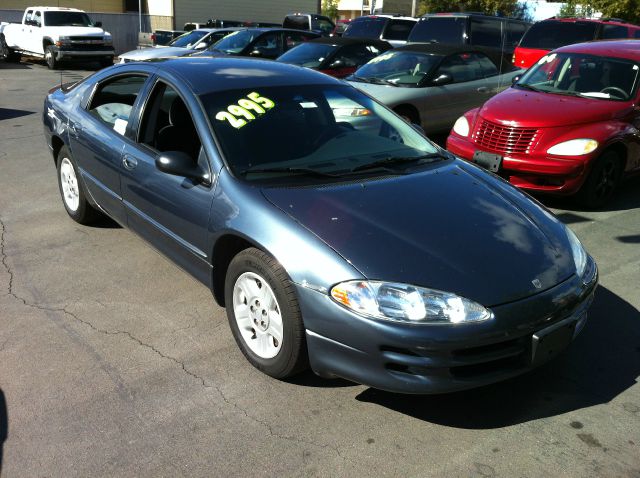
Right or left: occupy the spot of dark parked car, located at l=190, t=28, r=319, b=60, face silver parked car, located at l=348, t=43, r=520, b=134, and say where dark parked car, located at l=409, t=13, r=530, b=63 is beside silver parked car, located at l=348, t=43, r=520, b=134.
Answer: left

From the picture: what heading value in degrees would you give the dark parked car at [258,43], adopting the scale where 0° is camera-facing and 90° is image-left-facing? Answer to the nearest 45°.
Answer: approximately 45°

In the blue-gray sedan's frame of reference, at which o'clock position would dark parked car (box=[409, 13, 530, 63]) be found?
The dark parked car is roughly at 8 o'clock from the blue-gray sedan.

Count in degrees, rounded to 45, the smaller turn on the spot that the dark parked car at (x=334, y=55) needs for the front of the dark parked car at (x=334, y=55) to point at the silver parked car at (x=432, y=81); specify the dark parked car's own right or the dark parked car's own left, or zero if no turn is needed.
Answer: approximately 90° to the dark parked car's own left

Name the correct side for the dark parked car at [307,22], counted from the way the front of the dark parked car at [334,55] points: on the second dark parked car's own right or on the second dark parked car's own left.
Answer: on the second dark parked car's own right

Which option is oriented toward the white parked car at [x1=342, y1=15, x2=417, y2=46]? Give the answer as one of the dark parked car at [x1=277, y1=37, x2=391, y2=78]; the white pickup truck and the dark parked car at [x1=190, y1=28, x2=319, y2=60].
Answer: the white pickup truck

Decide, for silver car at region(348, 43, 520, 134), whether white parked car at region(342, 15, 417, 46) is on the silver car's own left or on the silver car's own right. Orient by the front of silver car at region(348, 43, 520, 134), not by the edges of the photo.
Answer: on the silver car's own right

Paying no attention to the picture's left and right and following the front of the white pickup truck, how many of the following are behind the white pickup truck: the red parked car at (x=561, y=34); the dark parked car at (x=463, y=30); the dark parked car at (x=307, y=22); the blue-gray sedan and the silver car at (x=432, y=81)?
0

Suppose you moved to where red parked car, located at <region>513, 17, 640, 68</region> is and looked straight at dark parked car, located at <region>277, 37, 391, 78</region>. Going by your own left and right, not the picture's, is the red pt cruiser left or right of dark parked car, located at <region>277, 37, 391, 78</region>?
left

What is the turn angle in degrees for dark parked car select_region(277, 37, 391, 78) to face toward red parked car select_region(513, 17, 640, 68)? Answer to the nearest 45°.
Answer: approximately 180°

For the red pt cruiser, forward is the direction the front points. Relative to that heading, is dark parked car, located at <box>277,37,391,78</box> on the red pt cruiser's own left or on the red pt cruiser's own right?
on the red pt cruiser's own right

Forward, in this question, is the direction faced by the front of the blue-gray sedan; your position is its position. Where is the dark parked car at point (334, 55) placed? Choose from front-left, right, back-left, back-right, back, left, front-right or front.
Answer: back-left

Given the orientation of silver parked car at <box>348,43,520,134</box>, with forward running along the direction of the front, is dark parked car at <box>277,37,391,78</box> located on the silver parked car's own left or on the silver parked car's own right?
on the silver parked car's own right

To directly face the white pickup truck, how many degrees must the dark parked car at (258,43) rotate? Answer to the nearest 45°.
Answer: approximately 90° to its right

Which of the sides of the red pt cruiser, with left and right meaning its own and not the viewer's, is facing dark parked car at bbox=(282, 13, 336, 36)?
right

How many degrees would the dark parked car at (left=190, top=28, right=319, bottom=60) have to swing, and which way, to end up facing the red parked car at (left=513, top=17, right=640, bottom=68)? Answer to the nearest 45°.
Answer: approximately 135° to its left

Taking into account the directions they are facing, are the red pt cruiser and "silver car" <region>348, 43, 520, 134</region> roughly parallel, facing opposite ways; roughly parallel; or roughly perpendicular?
roughly parallel

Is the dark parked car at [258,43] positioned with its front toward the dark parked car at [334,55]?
no

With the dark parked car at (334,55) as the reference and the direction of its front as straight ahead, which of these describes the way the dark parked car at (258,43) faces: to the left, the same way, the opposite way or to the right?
the same way

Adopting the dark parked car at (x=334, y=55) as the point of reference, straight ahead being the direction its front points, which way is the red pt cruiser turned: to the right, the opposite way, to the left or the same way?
the same way

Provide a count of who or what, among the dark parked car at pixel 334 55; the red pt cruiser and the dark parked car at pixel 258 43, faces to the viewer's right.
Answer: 0

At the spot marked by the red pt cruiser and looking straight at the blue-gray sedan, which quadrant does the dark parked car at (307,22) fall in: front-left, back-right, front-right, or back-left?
back-right

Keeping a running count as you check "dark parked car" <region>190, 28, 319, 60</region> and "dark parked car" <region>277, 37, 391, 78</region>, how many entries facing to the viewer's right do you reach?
0

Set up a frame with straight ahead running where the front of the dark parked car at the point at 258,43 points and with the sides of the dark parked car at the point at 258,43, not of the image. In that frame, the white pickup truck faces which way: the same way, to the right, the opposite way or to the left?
to the left
